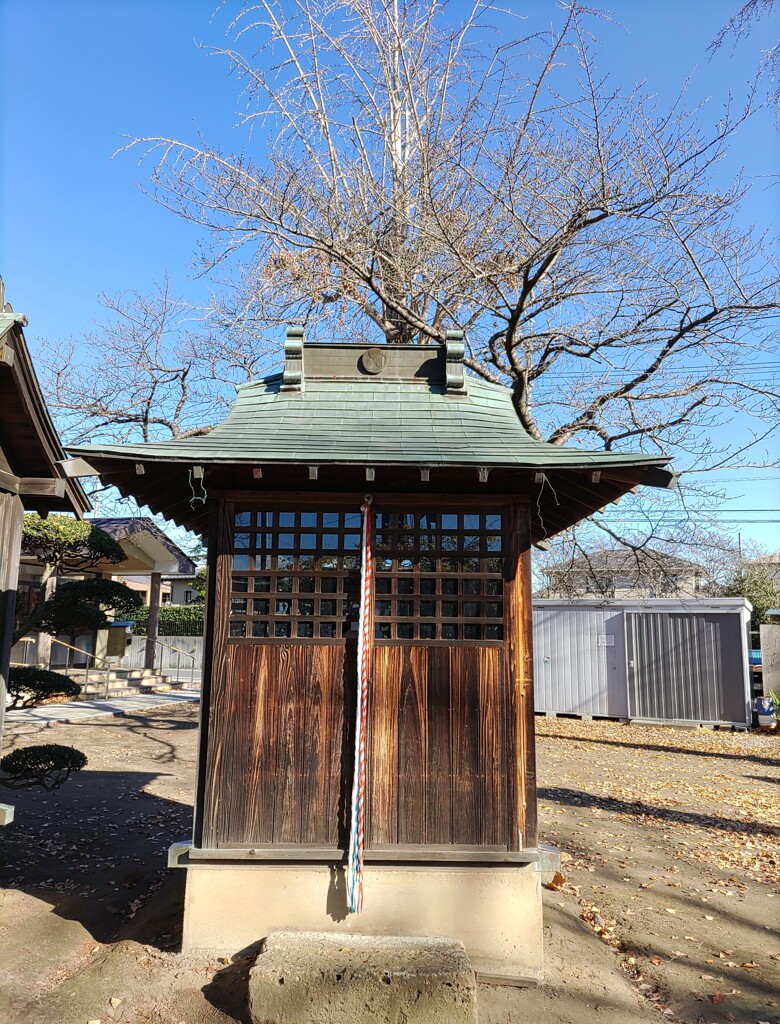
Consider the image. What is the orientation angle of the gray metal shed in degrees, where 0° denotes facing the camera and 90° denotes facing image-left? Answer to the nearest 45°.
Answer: approximately 0°

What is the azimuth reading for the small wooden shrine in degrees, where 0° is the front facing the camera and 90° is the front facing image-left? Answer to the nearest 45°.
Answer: approximately 0°

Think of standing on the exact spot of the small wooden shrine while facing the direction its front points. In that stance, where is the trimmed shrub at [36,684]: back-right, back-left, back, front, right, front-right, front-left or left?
back-right

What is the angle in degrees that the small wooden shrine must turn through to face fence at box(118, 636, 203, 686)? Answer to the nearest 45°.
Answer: approximately 180°

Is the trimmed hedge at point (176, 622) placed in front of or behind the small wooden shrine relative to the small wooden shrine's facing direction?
behind

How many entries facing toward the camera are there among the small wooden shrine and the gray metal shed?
2

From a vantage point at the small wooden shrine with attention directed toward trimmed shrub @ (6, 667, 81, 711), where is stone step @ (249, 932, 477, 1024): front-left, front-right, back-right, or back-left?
back-left

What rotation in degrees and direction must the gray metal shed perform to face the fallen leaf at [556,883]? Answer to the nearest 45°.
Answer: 0° — it already faces it

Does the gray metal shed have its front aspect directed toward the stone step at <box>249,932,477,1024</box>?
yes

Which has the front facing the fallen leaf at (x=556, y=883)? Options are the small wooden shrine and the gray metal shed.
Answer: the gray metal shed
